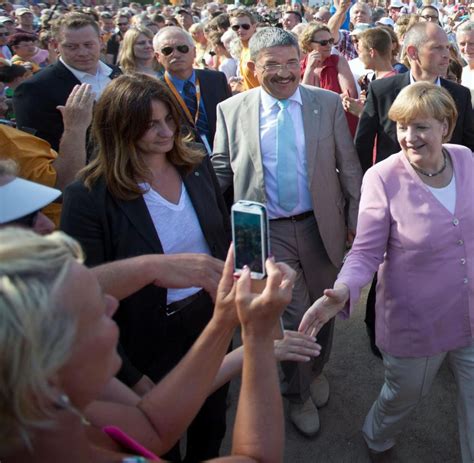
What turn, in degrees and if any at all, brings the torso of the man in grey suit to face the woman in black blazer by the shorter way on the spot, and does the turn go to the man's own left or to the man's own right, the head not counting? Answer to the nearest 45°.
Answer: approximately 45° to the man's own right

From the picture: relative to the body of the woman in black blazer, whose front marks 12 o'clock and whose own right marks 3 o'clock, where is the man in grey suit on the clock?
The man in grey suit is roughly at 9 o'clock from the woman in black blazer.

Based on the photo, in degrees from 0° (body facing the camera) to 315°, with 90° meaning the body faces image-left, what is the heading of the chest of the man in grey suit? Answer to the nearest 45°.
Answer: approximately 0°

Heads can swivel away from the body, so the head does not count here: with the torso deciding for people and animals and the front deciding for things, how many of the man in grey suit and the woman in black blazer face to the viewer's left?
0

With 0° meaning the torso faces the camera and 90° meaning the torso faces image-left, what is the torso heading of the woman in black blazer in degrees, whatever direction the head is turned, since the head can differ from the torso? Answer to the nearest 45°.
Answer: approximately 315°
